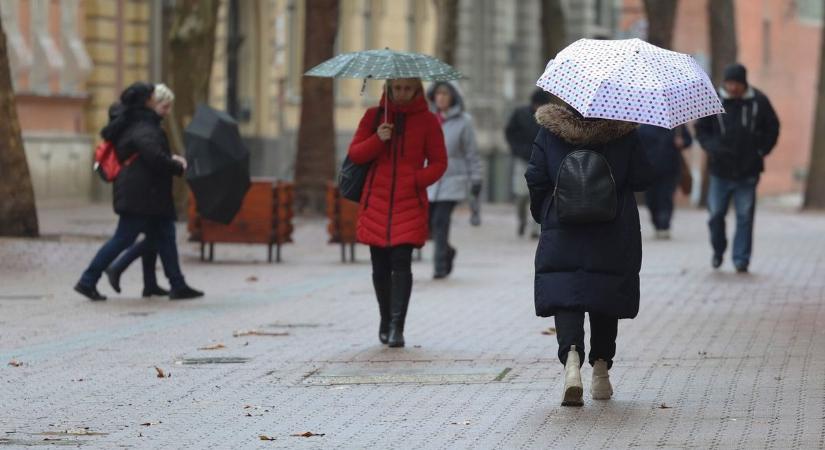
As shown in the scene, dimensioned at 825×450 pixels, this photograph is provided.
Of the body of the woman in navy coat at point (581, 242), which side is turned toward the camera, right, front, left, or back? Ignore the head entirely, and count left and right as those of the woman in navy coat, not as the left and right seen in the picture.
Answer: back

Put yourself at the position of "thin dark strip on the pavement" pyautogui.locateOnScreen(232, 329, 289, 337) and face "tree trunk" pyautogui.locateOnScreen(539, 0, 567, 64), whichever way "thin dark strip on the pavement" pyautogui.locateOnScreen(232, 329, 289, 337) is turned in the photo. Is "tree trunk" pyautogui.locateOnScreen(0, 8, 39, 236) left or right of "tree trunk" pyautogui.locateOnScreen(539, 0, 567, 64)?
left

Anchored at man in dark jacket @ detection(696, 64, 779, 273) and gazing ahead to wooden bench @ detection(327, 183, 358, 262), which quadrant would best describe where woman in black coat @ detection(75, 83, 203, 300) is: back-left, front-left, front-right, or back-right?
front-left

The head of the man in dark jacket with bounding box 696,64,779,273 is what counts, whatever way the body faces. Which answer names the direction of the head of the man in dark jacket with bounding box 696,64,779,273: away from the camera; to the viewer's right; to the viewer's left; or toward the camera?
toward the camera

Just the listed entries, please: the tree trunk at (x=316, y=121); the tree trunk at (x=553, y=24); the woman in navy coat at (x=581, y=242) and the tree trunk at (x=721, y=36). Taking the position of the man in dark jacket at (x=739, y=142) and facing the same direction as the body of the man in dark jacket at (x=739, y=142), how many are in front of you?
1

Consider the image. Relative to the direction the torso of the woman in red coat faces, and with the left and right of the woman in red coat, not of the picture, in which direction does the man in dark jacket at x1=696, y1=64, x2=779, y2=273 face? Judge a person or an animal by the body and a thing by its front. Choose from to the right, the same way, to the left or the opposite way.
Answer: the same way

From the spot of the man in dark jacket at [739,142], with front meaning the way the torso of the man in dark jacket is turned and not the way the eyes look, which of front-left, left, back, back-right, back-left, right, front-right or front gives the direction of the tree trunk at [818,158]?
back

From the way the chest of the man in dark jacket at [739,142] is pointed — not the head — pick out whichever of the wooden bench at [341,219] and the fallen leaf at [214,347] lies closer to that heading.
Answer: the fallen leaf

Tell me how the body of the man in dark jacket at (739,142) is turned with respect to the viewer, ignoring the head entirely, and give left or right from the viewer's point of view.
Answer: facing the viewer

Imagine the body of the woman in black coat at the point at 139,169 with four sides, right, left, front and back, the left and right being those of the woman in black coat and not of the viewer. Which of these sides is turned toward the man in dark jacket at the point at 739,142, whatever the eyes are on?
front

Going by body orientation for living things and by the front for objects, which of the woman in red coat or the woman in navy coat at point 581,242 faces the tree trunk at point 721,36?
the woman in navy coat

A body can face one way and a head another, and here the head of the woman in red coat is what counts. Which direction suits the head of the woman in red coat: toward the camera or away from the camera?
toward the camera

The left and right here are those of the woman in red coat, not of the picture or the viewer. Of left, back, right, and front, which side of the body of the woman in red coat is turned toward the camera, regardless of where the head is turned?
front
